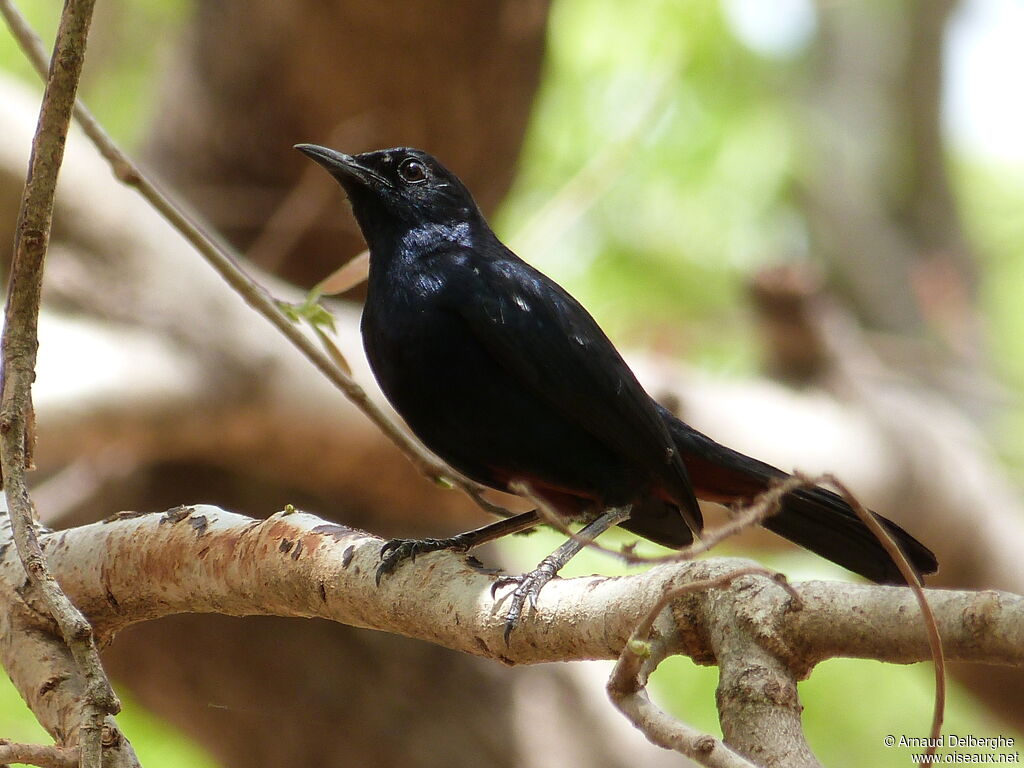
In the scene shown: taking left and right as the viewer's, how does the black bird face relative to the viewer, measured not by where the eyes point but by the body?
facing to the left of the viewer
